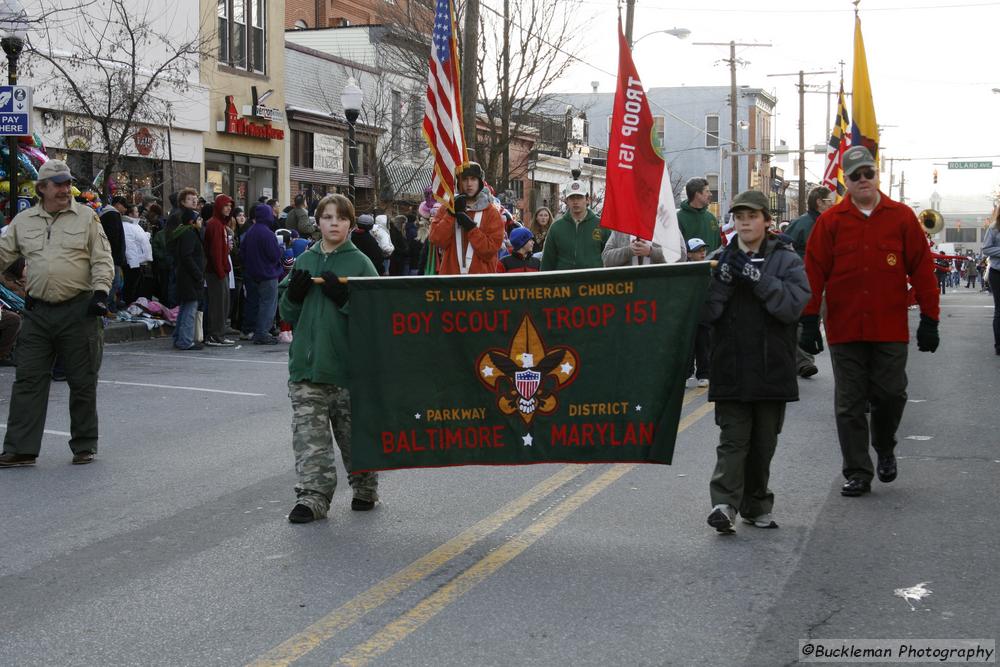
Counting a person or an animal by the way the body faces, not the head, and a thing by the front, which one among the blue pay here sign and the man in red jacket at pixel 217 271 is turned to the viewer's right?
the man in red jacket

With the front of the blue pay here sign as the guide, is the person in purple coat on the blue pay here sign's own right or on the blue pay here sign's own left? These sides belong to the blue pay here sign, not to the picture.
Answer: on the blue pay here sign's own left

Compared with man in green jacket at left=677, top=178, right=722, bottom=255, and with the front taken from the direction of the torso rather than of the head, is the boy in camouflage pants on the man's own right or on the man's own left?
on the man's own right

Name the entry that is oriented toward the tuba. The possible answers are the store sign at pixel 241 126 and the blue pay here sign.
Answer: the store sign

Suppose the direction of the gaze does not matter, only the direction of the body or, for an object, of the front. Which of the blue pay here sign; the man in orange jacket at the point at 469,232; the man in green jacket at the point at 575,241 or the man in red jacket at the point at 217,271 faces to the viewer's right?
the man in red jacket at the point at 217,271

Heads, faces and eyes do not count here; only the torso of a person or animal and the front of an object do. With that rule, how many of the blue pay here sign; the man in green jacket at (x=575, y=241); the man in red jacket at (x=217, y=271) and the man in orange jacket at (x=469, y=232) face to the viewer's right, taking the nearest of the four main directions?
1

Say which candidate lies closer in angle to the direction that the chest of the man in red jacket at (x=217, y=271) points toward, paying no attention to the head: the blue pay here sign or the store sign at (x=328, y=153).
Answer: the store sign

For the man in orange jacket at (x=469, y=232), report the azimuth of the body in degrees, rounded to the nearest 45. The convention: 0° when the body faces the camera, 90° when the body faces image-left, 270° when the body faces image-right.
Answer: approximately 0°

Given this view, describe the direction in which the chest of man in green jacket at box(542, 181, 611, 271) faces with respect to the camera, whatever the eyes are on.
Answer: toward the camera

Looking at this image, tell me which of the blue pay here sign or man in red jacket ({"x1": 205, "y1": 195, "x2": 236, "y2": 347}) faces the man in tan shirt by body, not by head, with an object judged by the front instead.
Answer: the blue pay here sign

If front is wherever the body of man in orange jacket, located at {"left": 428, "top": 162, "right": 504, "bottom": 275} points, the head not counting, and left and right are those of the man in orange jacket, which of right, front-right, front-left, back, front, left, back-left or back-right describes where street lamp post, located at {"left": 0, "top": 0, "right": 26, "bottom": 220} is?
back-right

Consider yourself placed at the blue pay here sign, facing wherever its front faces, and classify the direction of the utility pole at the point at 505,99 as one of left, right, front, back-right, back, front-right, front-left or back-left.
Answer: back-left

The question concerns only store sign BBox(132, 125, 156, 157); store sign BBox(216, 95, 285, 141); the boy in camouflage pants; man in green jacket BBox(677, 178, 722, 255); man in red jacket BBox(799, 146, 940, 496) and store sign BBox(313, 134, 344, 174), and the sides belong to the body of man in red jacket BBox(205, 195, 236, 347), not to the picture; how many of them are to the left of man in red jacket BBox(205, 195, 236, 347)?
3

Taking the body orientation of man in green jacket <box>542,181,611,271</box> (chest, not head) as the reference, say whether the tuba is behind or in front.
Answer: behind

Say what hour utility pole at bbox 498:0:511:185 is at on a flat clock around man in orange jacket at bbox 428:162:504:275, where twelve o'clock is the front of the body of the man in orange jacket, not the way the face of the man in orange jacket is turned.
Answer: The utility pole is roughly at 6 o'clock from the man in orange jacket.
